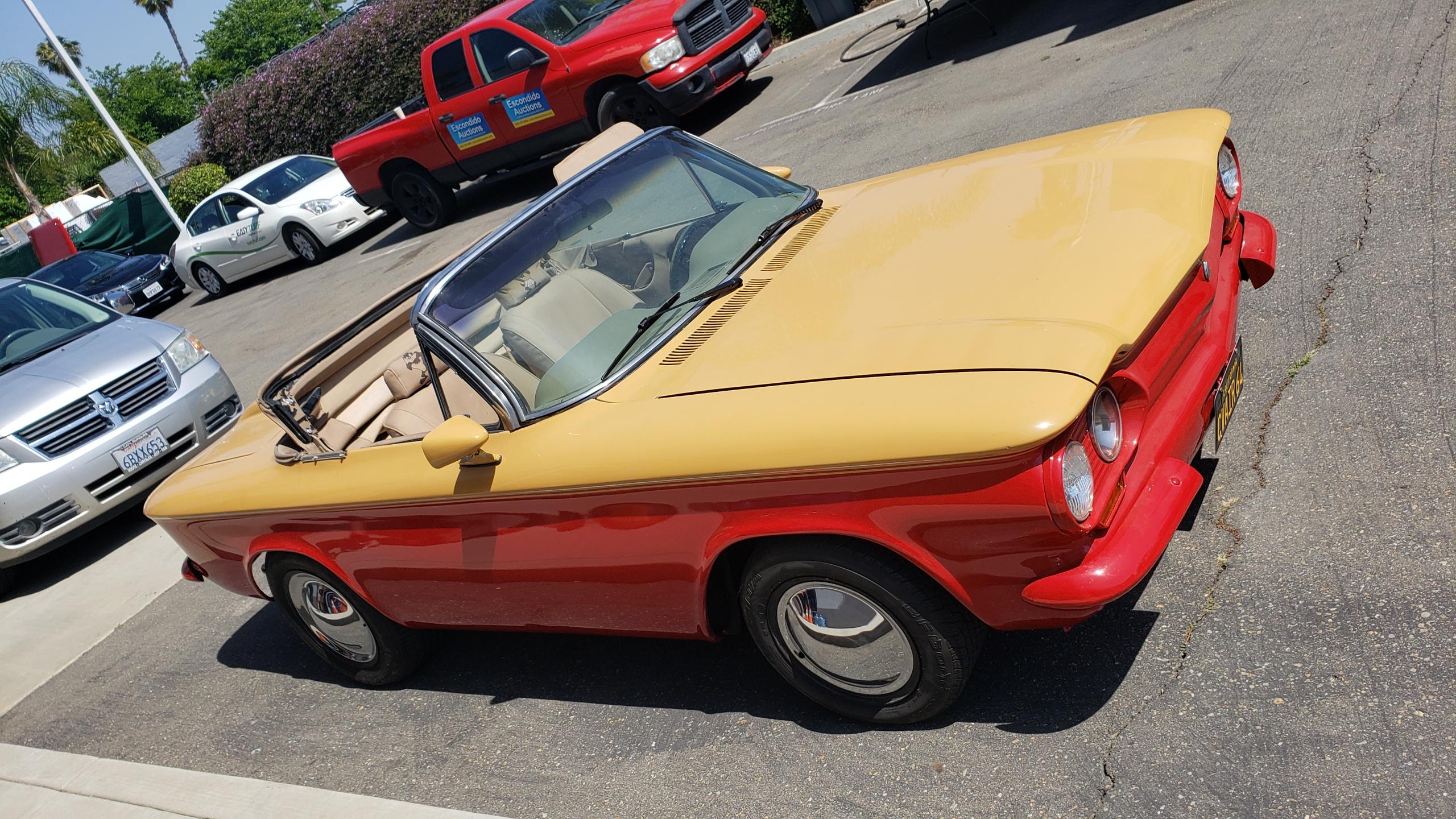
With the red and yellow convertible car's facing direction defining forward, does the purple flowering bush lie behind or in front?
behind

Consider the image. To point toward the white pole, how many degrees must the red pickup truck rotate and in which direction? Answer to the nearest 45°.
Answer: approximately 180°

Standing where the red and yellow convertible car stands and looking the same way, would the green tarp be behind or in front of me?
behind

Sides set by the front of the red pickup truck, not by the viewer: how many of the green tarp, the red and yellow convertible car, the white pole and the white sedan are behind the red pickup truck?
3

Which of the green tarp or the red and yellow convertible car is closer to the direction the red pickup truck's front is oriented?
the red and yellow convertible car

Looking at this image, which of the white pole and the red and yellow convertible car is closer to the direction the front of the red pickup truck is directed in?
the red and yellow convertible car

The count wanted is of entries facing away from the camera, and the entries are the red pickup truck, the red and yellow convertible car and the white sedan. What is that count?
0

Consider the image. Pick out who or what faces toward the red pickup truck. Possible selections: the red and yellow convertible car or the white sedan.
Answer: the white sedan

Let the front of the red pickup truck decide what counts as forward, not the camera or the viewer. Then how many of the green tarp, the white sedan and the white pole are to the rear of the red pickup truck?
3

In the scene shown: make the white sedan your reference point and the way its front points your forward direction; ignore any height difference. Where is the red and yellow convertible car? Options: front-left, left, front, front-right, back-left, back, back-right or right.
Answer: front-right

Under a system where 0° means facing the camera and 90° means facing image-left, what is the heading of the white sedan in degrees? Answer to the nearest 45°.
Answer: approximately 315°

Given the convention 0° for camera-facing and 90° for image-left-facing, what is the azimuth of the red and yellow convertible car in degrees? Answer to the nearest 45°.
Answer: approximately 315°
